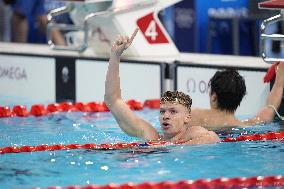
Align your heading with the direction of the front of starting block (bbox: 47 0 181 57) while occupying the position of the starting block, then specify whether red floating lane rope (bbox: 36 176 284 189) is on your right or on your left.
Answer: on your left

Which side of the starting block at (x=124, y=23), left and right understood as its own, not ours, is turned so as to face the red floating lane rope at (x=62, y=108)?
front

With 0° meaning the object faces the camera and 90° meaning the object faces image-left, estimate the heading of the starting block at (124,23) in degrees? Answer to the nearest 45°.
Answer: approximately 45°

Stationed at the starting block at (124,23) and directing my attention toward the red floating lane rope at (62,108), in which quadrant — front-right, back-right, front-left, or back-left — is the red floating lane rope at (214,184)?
front-left

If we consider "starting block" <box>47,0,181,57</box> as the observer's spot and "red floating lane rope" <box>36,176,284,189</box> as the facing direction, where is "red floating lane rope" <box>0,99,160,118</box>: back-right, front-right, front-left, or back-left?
front-right

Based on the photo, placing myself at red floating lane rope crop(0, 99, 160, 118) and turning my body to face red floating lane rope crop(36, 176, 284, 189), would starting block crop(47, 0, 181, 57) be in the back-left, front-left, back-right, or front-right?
back-left
